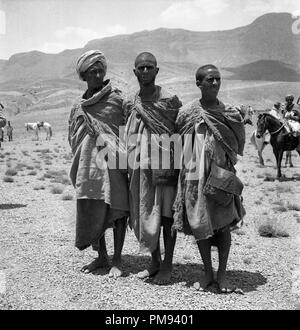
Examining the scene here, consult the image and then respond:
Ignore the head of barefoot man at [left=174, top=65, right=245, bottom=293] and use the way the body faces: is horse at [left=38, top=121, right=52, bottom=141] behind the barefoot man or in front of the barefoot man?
behind

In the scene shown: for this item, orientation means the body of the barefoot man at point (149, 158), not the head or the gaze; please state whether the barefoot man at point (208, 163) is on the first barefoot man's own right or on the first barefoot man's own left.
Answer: on the first barefoot man's own left

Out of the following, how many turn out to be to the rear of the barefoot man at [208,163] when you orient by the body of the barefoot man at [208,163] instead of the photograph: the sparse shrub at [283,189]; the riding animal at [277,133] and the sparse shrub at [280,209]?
3

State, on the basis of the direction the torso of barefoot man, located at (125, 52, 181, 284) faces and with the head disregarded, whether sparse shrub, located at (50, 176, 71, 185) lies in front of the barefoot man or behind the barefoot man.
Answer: behind

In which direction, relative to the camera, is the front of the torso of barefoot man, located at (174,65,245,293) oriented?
toward the camera

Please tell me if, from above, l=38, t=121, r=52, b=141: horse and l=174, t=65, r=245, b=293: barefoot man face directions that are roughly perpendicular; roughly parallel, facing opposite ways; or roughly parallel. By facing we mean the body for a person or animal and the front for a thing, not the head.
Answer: roughly perpendicular

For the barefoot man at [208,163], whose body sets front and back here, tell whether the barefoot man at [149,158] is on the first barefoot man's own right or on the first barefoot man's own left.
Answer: on the first barefoot man's own right

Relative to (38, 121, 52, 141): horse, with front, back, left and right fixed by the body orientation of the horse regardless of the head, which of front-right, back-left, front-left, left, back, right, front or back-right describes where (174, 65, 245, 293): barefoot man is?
left

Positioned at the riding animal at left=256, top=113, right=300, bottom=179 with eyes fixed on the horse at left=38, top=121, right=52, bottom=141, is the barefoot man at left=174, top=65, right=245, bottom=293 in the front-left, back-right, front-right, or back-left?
back-left

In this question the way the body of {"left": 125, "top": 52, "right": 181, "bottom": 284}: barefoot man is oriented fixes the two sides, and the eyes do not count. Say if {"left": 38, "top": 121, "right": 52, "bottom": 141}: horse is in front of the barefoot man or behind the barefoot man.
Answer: behind

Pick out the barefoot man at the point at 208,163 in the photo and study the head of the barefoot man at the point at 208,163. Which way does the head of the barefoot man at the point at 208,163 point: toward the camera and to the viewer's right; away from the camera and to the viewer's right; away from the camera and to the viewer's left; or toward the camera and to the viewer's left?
toward the camera and to the viewer's right
